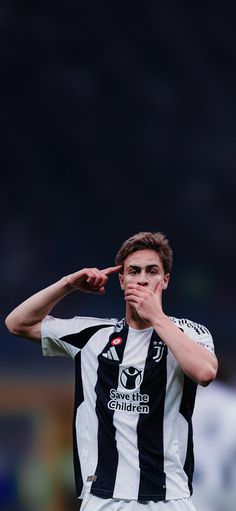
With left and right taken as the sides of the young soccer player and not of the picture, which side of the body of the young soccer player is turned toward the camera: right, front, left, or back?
front

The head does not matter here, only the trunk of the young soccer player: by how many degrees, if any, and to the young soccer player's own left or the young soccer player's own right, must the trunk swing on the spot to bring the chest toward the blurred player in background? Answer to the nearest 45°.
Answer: approximately 180°
